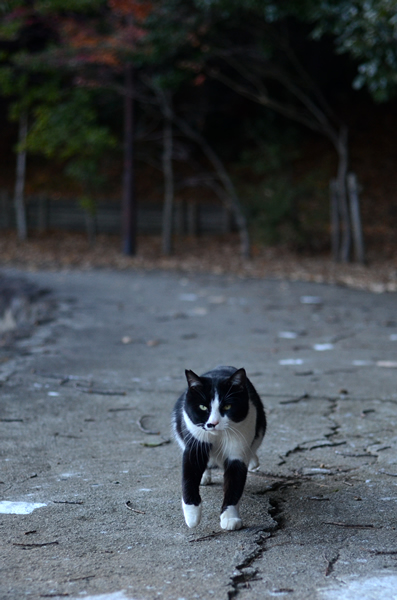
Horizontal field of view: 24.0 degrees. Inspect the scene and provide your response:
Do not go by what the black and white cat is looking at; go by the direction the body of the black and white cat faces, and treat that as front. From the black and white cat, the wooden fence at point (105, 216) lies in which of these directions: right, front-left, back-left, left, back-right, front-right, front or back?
back

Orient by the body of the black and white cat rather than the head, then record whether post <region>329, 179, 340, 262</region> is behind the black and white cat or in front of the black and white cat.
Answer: behind

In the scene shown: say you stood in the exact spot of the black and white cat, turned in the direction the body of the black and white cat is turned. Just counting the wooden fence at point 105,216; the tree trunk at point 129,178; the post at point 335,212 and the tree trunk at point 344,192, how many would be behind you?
4

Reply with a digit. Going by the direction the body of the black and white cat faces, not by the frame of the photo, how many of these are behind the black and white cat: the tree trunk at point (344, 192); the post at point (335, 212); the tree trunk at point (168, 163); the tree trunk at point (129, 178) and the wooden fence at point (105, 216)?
5

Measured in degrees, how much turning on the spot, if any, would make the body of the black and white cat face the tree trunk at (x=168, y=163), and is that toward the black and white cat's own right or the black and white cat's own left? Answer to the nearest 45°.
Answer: approximately 180°

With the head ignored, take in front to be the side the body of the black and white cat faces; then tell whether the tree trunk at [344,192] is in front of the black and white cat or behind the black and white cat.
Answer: behind

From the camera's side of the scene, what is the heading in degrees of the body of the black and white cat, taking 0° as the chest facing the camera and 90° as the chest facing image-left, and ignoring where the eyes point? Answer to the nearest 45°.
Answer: approximately 0°

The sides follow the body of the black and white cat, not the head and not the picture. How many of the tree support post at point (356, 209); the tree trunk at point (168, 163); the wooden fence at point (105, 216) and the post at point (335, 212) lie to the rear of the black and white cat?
4

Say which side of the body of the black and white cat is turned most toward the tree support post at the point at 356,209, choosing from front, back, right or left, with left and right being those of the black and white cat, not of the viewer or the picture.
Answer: back

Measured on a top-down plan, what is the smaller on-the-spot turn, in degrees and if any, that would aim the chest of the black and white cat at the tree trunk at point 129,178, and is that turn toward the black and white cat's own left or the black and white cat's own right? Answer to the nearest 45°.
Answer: approximately 180°

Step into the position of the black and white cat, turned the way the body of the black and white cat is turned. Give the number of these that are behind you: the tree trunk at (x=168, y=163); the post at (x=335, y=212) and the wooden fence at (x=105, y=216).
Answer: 3
